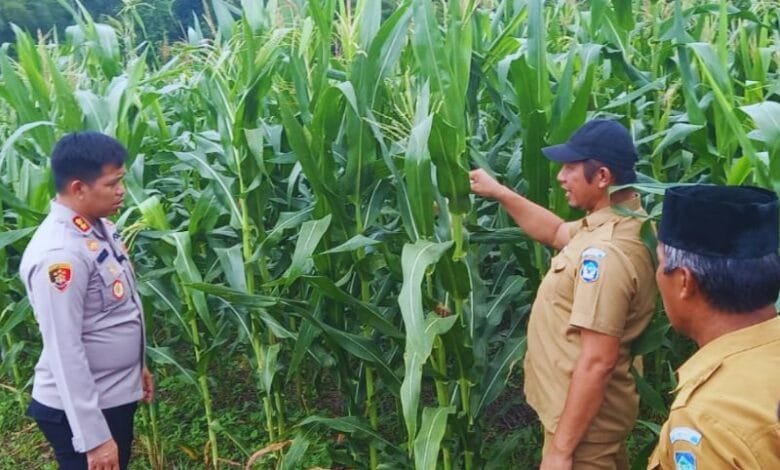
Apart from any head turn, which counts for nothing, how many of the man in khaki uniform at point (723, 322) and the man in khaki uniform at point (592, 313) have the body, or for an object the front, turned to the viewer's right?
0

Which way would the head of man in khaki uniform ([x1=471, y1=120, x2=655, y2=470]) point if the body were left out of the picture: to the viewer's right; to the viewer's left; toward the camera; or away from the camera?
to the viewer's left

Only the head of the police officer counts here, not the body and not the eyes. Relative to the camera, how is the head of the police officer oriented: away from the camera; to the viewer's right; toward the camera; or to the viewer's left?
to the viewer's right

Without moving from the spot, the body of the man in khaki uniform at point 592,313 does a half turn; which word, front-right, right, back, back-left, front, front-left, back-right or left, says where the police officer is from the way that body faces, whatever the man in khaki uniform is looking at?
back

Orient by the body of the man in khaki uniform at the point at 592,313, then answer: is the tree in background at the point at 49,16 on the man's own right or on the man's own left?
on the man's own right

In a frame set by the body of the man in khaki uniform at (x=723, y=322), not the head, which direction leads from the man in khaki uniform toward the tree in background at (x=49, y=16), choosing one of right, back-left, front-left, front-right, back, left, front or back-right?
front

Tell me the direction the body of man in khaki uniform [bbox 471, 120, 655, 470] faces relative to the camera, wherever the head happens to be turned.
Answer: to the viewer's left

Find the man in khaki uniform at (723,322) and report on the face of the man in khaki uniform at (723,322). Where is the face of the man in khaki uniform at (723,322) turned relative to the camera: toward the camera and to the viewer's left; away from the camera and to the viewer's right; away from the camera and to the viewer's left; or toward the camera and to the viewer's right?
away from the camera and to the viewer's left

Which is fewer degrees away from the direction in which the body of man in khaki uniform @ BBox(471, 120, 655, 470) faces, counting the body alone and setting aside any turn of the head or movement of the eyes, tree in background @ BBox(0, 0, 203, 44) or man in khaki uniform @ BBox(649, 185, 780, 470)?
the tree in background
